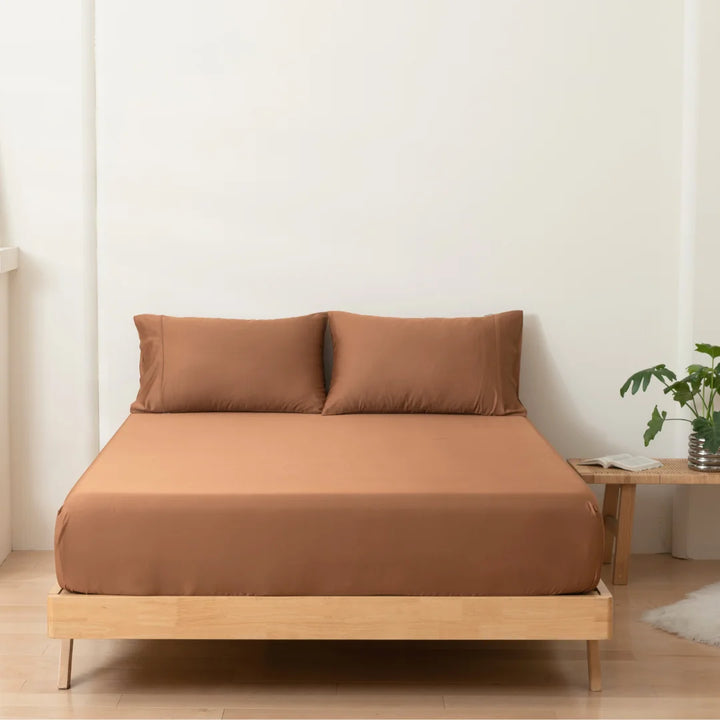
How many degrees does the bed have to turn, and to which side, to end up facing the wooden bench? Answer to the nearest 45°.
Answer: approximately 135° to its left

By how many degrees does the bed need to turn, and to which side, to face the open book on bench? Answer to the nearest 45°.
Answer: approximately 135° to its left

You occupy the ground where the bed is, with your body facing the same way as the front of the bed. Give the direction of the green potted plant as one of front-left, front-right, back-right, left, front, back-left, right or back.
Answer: back-left

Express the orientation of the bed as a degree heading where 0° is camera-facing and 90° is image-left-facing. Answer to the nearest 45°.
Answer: approximately 0°
